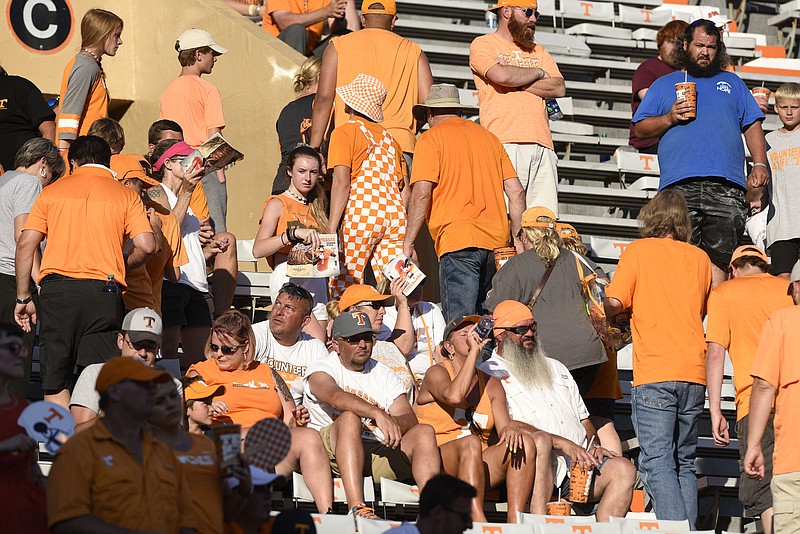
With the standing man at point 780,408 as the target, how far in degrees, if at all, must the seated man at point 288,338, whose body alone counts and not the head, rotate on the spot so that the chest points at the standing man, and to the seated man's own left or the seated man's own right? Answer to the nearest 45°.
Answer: approximately 90° to the seated man's own left

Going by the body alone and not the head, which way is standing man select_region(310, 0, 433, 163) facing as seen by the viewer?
away from the camera

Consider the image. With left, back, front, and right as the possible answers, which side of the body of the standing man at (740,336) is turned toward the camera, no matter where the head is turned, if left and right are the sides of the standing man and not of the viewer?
back

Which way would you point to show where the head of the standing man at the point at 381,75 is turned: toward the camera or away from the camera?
away from the camera

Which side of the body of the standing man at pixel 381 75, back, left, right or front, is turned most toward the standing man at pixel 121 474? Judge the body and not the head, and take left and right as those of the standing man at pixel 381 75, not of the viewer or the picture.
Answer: back

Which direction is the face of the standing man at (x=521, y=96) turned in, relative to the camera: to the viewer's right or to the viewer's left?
to the viewer's right

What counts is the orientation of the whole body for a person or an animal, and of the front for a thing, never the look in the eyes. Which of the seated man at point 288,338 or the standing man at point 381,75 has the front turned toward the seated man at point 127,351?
the seated man at point 288,338

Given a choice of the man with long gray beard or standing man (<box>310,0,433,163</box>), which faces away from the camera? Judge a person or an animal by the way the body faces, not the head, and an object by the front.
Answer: the standing man
